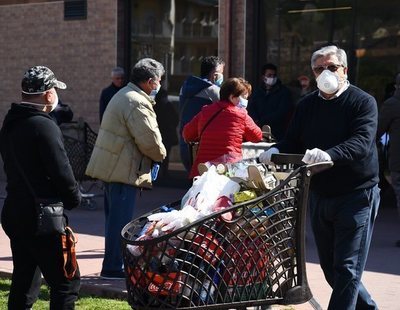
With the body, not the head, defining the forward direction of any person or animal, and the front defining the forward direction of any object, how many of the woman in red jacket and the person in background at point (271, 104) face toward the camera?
1

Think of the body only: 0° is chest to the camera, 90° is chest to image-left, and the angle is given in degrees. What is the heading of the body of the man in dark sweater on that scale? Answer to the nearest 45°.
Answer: approximately 45°

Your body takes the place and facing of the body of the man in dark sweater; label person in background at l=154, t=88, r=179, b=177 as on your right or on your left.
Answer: on your right

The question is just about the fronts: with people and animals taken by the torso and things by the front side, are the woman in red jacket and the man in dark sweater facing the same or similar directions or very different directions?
very different directions

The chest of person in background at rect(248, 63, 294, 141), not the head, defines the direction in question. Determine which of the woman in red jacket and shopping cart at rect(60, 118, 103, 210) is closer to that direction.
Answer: the woman in red jacket

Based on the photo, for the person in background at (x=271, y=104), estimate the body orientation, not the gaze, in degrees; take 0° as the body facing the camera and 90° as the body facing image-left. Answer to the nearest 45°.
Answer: approximately 0°
